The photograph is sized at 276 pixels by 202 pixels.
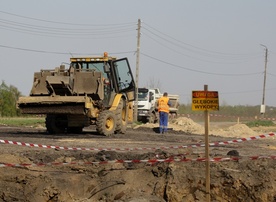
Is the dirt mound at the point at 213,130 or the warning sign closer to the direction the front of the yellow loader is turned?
the warning sign

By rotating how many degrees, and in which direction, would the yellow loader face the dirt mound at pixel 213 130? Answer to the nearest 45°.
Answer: approximately 180°

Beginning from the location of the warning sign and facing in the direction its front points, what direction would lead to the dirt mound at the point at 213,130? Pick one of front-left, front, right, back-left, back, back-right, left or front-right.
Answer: back

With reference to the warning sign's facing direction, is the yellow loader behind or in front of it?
behind

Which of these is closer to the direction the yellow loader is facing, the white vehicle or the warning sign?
the warning sign

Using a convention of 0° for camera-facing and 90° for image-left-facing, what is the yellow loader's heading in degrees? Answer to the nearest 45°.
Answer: approximately 45°

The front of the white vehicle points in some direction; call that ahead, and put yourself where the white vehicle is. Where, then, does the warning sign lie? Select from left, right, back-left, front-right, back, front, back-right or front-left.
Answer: front-left

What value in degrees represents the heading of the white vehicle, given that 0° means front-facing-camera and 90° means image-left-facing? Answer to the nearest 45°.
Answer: approximately 45°
